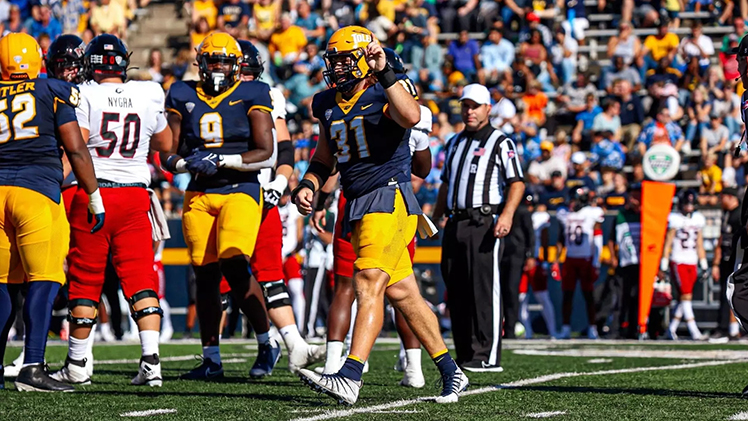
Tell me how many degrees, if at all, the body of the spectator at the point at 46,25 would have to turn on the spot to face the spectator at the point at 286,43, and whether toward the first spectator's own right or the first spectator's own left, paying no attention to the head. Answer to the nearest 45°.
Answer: approximately 45° to the first spectator's own left

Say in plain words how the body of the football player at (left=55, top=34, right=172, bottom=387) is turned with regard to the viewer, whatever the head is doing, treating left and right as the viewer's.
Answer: facing away from the viewer

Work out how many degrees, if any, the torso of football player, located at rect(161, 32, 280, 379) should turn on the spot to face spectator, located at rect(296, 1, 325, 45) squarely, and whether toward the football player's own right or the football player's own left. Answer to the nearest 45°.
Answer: approximately 180°

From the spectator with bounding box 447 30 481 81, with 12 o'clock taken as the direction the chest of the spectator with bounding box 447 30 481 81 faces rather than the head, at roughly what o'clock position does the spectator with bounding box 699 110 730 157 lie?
the spectator with bounding box 699 110 730 157 is roughly at 10 o'clock from the spectator with bounding box 447 30 481 81.

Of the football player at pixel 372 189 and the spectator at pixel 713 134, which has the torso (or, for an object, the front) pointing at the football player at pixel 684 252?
the spectator

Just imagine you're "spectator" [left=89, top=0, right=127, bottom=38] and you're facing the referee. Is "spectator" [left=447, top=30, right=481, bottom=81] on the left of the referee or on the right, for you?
left

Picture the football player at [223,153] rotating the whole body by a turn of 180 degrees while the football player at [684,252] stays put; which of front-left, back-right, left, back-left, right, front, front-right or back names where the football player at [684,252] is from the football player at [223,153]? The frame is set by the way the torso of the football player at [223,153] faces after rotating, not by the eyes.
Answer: front-right
